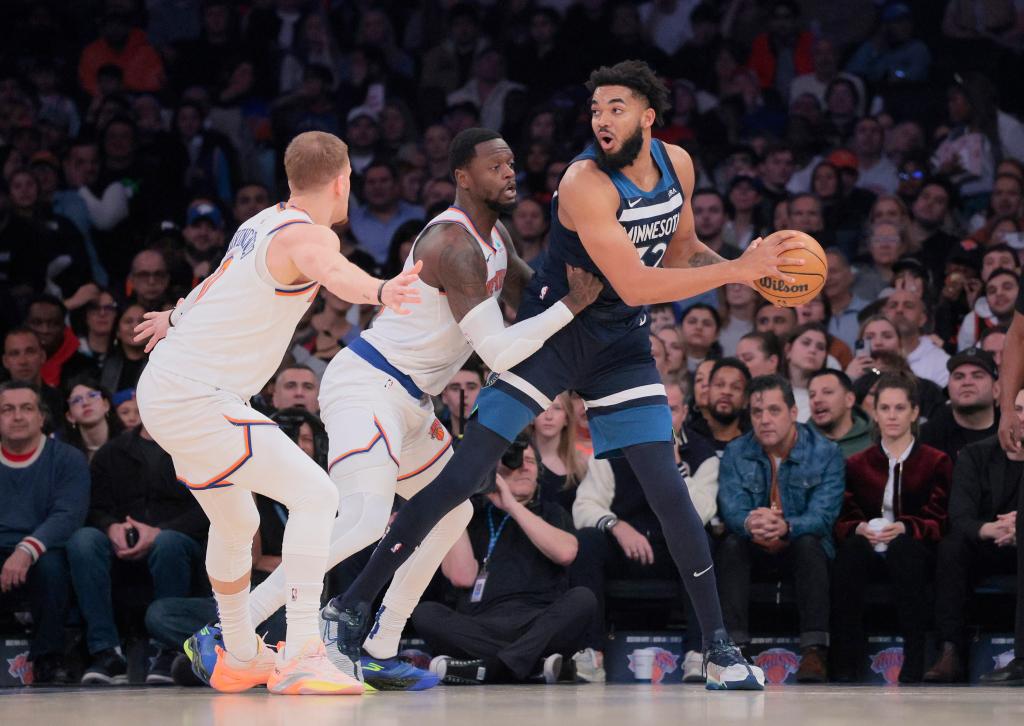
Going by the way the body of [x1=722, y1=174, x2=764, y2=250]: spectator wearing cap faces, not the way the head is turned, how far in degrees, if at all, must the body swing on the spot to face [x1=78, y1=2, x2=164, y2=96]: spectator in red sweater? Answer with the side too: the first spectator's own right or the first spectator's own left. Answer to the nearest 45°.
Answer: approximately 90° to the first spectator's own right

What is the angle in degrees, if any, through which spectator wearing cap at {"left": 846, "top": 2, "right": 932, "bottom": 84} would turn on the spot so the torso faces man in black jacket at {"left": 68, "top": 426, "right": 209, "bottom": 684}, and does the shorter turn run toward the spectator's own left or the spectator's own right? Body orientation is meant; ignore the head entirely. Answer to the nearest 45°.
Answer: approximately 45° to the spectator's own right

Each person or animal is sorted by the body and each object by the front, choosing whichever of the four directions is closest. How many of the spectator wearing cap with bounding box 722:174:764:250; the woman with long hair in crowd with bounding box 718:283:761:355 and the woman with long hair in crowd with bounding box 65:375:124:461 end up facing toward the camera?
3

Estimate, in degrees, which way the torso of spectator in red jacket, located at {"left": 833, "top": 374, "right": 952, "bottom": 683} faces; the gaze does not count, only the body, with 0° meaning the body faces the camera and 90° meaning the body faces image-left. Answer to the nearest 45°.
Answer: approximately 0°

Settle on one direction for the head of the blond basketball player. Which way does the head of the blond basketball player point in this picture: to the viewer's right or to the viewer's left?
to the viewer's right

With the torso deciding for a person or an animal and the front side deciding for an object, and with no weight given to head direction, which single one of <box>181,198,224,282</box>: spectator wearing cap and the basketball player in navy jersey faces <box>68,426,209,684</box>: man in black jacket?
the spectator wearing cap

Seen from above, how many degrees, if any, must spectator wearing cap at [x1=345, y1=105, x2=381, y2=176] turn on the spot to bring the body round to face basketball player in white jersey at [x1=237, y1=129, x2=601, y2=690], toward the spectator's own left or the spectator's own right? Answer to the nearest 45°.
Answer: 0° — they already face them

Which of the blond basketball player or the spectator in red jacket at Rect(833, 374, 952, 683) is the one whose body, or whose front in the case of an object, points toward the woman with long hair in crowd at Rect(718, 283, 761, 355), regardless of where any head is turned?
the blond basketball player

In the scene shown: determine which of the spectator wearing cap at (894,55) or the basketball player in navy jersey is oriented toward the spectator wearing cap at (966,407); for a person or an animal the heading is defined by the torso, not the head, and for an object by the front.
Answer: the spectator wearing cap at (894,55)

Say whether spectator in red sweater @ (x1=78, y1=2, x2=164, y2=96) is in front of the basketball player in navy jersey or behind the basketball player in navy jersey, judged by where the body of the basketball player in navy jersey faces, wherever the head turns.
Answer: behind

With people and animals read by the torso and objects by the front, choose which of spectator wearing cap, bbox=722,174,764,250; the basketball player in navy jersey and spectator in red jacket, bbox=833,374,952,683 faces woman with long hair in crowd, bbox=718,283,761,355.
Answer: the spectator wearing cap

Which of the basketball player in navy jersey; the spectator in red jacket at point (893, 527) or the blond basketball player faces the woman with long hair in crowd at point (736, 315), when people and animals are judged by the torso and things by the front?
the blond basketball player

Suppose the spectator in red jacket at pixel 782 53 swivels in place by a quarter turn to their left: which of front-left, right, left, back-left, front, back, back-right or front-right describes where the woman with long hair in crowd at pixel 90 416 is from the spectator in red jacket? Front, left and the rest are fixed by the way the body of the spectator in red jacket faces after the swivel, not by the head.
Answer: back-right

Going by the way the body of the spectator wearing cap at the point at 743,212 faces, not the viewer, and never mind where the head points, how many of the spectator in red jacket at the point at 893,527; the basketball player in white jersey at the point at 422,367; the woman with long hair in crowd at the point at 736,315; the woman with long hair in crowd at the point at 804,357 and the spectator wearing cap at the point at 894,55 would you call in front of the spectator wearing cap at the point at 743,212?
4

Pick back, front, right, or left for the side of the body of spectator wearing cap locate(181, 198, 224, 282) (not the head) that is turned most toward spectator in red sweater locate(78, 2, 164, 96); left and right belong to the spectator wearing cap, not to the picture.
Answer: back
